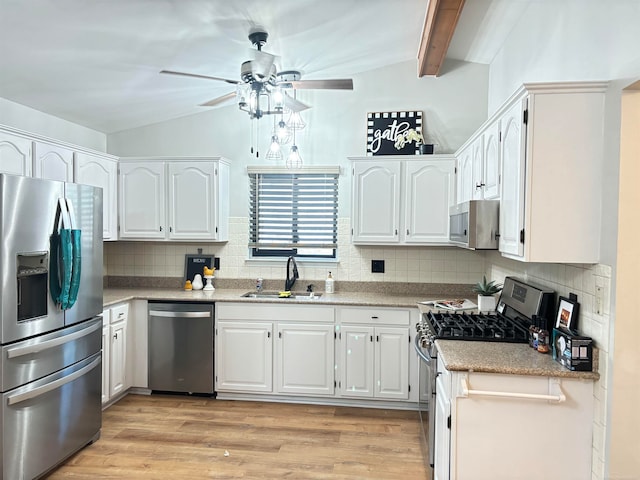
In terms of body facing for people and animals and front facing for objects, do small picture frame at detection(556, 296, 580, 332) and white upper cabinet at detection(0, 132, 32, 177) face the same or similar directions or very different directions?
very different directions

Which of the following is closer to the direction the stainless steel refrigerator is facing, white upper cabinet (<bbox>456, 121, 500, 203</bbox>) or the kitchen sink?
the white upper cabinet

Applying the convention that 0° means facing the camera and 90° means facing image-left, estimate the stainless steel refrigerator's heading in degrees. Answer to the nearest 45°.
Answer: approximately 315°

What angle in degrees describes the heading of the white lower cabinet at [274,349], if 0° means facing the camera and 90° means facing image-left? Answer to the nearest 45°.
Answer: approximately 0°

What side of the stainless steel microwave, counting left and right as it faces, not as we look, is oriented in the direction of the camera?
left

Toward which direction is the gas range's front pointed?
to the viewer's left

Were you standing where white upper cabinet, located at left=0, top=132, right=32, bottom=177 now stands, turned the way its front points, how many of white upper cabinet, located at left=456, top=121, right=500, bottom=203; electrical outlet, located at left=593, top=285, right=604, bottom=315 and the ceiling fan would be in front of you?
3

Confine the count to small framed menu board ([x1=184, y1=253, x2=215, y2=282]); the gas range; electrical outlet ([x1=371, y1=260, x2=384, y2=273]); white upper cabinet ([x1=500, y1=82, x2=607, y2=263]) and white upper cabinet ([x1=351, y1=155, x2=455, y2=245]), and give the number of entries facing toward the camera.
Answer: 3
